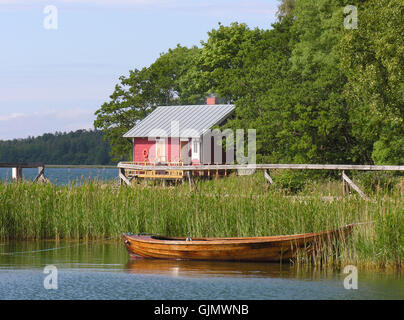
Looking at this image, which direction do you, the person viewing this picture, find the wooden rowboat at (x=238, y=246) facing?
facing to the right of the viewer

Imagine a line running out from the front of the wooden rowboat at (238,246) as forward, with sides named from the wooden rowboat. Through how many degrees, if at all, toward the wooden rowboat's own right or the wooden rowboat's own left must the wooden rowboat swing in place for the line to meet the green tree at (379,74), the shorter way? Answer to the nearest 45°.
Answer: approximately 45° to the wooden rowboat's own left
